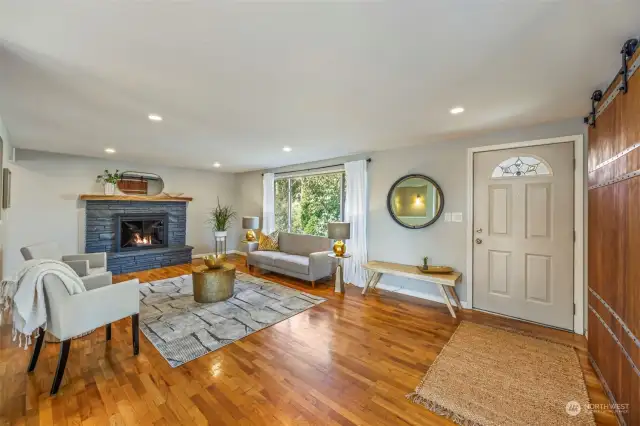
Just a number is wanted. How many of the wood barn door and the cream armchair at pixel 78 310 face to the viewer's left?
1

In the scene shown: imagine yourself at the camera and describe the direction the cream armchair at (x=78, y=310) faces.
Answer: facing away from the viewer and to the right of the viewer

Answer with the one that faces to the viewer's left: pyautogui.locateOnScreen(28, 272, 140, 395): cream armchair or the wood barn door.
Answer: the wood barn door

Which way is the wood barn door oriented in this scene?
to the viewer's left

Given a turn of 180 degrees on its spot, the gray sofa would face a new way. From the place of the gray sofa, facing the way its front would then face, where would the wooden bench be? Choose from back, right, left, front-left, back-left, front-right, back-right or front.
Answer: right

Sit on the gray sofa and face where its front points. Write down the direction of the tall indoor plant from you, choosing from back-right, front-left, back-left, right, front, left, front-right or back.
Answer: right

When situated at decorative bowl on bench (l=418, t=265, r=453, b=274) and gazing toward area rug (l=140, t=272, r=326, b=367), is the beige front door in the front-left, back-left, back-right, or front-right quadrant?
back-left

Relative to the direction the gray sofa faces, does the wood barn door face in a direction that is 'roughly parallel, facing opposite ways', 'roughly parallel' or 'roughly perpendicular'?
roughly perpendicular

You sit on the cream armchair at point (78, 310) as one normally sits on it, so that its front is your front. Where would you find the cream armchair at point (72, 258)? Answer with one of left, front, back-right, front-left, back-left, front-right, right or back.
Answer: front-left
